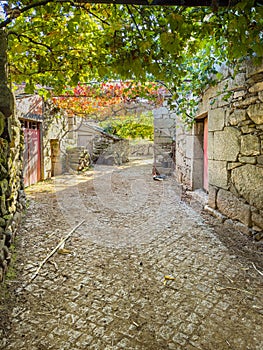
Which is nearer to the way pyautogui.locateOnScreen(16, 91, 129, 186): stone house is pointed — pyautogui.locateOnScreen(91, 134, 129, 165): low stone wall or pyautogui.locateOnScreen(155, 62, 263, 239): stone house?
the stone house

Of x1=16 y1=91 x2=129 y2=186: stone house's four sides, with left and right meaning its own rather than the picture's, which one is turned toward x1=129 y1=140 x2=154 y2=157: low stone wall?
left

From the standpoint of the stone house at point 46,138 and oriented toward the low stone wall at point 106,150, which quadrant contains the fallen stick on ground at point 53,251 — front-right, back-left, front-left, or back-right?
back-right

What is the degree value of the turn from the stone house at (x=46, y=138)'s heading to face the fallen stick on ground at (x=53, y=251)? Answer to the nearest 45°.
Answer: approximately 45° to its right

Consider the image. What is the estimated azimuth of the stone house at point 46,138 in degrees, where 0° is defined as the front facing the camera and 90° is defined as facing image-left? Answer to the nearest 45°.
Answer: approximately 315°

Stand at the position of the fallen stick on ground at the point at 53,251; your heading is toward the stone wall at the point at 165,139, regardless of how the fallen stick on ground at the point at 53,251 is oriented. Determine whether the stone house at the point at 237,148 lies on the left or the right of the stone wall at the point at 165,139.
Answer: right

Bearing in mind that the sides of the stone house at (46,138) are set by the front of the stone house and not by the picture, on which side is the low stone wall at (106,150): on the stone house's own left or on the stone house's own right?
on the stone house's own left

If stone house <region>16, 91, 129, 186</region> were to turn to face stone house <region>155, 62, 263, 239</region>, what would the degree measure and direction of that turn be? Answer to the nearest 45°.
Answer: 0° — it already faces it
